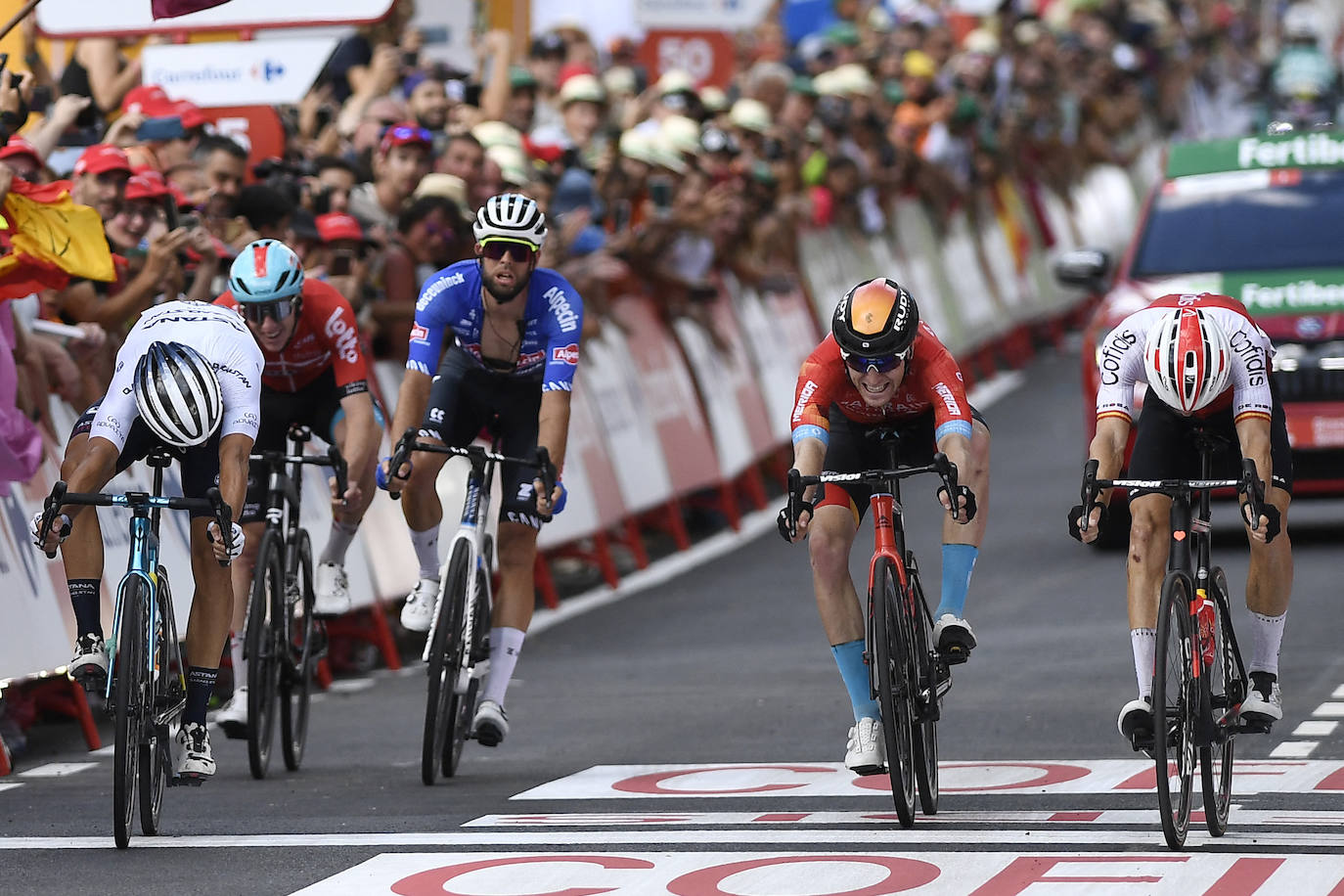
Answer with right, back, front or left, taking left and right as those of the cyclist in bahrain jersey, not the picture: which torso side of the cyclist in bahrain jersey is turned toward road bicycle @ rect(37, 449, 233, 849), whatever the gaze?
right

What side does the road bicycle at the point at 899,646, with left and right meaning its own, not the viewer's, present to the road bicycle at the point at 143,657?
right

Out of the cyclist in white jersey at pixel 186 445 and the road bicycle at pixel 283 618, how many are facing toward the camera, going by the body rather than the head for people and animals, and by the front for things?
2

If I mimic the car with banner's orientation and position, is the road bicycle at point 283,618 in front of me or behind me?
in front

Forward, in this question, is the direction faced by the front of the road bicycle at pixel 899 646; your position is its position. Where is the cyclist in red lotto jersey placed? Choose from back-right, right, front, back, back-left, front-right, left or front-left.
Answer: back-right

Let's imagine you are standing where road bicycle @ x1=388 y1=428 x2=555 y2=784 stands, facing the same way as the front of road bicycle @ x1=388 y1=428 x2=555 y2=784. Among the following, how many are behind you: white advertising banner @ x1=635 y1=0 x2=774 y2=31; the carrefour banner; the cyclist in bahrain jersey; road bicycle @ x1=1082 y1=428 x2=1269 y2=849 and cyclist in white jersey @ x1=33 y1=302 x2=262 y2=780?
2

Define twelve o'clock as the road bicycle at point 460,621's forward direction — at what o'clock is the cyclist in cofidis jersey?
The cyclist in cofidis jersey is roughly at 10 o'clock from the road bicycle.

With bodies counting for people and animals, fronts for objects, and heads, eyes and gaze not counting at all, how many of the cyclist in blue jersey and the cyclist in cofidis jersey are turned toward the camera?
2

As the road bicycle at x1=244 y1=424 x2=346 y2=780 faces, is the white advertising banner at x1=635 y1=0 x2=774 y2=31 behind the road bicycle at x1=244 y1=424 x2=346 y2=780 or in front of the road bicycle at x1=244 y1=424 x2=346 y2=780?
behind

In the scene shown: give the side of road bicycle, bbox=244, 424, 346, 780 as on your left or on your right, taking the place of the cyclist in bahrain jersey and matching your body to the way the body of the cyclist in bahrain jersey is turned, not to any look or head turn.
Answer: on your right
